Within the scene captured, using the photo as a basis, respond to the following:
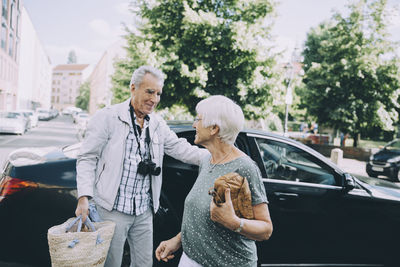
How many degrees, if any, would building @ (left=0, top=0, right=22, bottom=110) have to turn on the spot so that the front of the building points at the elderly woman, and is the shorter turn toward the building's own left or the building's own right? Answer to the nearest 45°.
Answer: approximately 45° to the building's own right

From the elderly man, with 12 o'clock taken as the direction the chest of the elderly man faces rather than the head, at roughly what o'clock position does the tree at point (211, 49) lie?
The tree is roughly at 8 o'clock from the elderly man.

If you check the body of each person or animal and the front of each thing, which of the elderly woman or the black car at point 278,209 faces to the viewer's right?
the black car

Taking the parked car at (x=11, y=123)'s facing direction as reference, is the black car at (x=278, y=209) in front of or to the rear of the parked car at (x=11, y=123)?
in front

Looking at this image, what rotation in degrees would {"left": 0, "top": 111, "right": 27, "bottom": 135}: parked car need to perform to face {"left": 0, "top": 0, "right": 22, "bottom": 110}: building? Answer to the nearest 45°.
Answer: approximately 135° to its left

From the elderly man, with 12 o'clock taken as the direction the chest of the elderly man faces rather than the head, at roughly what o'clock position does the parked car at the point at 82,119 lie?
The parked car is roughly at 7 o'clock from the elderly man.

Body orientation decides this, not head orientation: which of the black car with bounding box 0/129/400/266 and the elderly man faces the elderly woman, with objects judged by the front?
the elderly man

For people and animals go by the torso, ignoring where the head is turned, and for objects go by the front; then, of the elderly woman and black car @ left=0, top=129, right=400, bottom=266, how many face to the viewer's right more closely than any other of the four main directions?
1

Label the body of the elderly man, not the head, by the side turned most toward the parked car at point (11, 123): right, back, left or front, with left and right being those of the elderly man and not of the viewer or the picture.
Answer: back

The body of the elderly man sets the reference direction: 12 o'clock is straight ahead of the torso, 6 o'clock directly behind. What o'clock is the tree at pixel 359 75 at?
The tree is roughly at 9 o'clock from the elderly man.

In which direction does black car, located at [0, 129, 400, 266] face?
to the viewer's right
